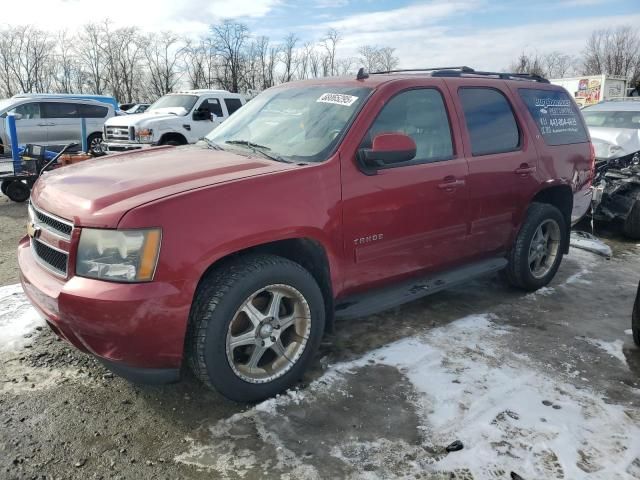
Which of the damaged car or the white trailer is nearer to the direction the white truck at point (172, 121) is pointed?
the damaged car

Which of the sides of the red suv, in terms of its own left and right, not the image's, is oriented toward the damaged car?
back

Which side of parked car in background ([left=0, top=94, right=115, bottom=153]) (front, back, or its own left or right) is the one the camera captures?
left

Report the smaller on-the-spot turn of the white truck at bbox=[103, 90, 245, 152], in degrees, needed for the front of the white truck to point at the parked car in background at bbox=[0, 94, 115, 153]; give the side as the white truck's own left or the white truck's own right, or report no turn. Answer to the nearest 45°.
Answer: approximately 90° to the white truck's own right

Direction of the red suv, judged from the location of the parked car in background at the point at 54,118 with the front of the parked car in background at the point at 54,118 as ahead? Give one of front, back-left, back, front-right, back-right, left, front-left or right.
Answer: left

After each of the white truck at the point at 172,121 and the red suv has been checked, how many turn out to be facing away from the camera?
0

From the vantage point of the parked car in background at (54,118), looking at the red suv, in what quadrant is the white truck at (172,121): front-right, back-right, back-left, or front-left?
front-left

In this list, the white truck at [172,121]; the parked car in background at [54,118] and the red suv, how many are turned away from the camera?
0

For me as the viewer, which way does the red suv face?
facing the viewer and to the left of the viewer
